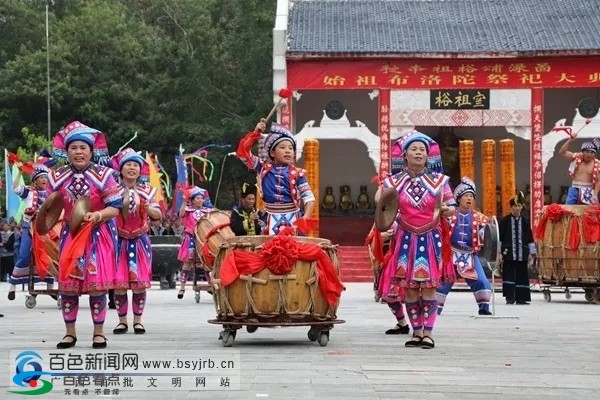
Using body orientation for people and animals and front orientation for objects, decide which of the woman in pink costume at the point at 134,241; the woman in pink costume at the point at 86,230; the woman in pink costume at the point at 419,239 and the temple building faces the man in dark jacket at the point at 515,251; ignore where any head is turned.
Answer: the temple building

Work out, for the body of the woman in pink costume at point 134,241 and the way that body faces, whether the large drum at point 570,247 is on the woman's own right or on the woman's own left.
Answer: on the woman's own left

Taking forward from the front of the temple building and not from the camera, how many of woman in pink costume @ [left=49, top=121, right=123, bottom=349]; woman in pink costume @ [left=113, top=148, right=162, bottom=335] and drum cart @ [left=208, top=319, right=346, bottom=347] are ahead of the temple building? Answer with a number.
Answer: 3

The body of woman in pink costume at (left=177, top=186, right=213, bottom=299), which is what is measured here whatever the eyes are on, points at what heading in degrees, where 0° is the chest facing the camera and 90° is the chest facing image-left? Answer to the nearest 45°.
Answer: approximately 315°

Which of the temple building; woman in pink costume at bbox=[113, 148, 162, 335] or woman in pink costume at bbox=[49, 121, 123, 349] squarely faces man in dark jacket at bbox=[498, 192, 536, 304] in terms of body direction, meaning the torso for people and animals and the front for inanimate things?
the temple building

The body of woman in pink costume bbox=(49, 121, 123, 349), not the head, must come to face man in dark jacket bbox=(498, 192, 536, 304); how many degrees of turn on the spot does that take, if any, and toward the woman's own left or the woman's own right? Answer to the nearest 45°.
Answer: approximately 135° to the woman's own left
